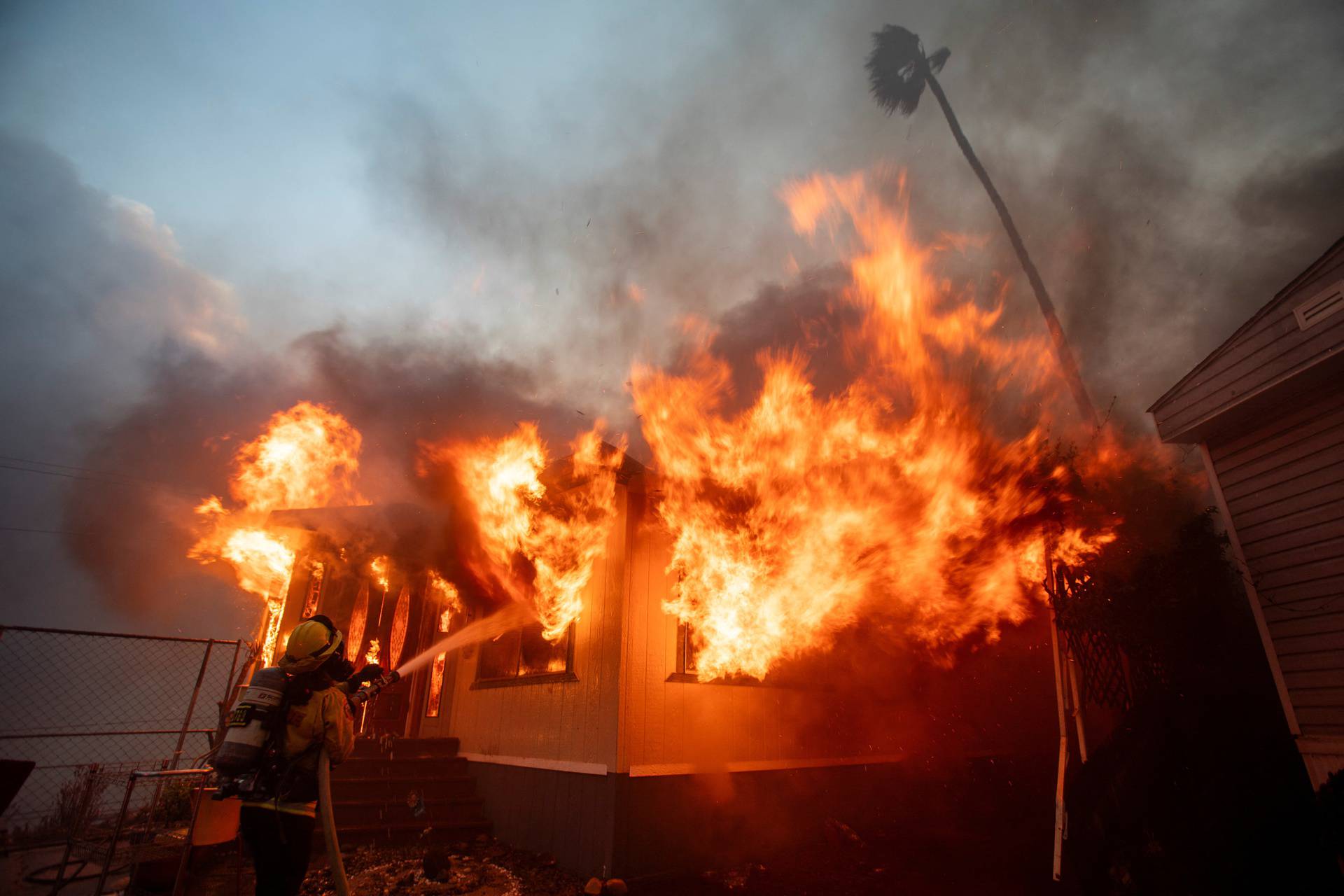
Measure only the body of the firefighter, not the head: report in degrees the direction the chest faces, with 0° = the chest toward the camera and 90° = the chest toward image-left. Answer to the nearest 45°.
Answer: approximately 225°

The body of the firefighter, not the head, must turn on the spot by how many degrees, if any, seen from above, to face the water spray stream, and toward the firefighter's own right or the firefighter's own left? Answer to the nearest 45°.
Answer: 0° — they already face it

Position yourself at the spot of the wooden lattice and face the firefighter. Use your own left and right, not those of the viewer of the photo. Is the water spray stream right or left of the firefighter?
right

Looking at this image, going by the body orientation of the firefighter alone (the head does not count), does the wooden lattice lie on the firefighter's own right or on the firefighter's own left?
on the firefighter's own right

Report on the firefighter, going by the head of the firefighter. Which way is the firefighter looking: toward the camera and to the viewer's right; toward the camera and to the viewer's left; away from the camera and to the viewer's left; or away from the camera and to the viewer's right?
away from the camera and to the viewer's right
